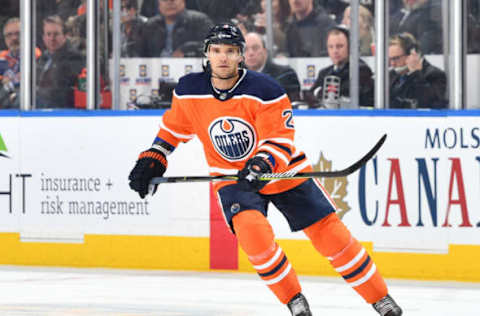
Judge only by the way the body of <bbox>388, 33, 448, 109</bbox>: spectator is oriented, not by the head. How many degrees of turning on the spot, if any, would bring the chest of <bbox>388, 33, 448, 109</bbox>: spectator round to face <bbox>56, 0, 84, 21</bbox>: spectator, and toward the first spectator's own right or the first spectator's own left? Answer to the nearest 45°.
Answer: approximately 45° to the first spectator's own right

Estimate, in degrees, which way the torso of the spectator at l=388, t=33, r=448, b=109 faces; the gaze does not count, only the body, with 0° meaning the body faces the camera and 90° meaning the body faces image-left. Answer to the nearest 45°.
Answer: approximately 45°

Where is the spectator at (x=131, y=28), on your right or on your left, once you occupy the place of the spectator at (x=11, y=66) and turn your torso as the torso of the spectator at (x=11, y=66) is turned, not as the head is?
on your left

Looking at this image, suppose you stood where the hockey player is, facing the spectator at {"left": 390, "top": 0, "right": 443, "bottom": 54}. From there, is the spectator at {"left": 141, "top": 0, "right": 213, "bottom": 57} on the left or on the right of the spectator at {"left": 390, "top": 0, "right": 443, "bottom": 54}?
left

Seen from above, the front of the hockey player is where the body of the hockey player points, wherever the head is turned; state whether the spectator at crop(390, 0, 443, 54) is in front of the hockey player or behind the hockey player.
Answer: behind

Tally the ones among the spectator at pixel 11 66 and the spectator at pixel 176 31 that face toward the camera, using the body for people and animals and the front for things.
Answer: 2

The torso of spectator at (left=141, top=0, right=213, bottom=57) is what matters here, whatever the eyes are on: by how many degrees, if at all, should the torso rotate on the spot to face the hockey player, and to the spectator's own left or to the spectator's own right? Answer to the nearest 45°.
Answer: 0° — they already face them

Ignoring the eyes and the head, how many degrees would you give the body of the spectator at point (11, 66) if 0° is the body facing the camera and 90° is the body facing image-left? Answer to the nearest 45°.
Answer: approximately 0°
